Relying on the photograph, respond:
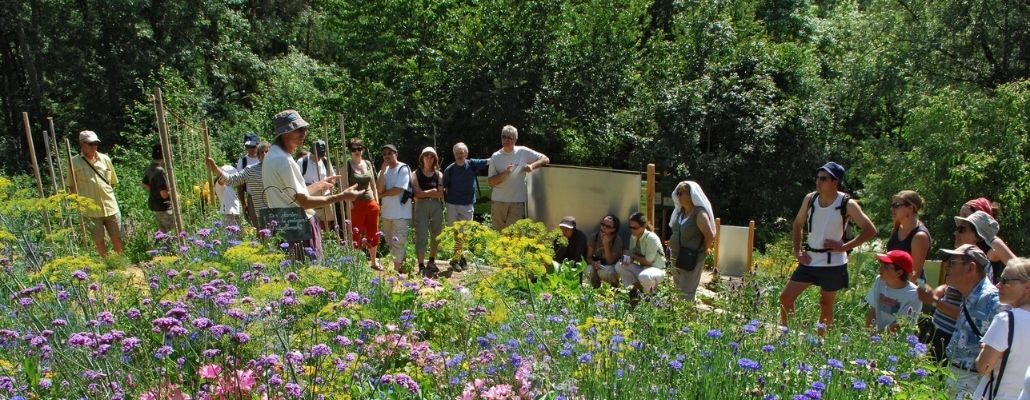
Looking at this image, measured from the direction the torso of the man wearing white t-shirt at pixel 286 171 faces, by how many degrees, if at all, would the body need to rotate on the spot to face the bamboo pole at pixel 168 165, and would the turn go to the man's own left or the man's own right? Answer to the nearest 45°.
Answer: approximately 135° to the man's own left

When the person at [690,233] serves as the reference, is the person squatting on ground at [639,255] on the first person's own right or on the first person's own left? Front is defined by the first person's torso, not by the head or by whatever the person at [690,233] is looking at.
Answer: on the first person's own right

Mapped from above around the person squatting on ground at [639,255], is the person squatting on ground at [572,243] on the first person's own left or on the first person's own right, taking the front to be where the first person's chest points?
on the first person's own right

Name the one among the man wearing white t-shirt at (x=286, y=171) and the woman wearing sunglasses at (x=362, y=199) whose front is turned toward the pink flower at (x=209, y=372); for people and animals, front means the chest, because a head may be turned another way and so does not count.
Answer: the woman wearing sunglasses

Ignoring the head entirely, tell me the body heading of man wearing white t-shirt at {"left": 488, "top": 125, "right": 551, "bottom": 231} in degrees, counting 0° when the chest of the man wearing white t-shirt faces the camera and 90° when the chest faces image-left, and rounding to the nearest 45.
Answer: approximately 0°

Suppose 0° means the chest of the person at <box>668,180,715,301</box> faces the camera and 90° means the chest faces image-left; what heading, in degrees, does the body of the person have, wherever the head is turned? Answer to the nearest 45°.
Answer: approximately 45°

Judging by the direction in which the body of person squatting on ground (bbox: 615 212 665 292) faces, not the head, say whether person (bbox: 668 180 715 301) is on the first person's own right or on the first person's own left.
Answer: on the first person's own left

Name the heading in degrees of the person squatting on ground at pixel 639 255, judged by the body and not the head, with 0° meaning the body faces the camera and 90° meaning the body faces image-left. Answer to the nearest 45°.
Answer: approximately 45°

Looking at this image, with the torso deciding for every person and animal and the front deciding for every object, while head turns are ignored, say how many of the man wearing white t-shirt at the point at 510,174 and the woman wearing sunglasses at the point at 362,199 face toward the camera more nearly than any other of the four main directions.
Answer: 2
